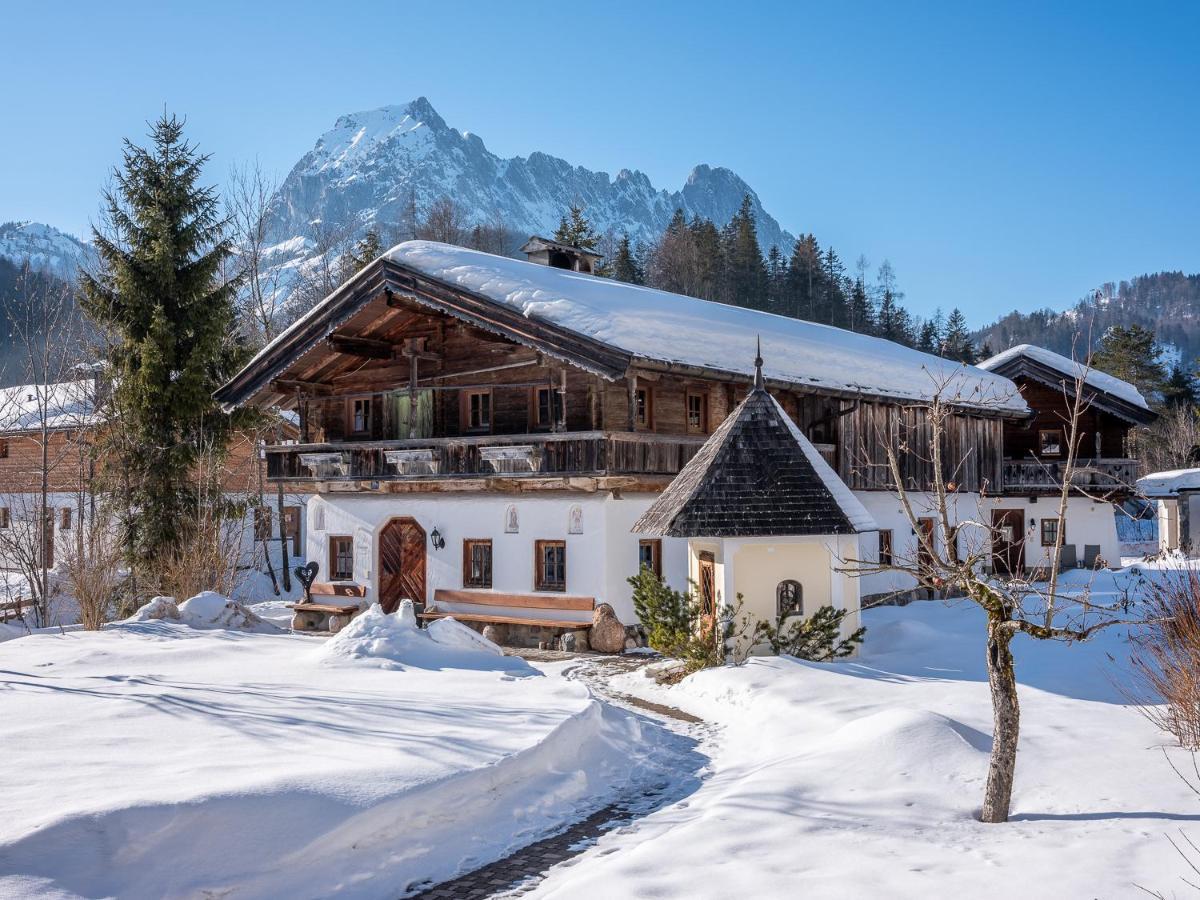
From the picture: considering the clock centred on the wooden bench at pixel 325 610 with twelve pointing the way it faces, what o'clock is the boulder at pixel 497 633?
The boulder is roughly at 9 o'clock from the wooden bench.

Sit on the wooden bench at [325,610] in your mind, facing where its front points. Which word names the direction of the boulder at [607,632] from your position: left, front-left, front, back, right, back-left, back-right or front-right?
left

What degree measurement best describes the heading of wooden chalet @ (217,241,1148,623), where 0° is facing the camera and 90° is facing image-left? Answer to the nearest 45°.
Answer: approximately 45°

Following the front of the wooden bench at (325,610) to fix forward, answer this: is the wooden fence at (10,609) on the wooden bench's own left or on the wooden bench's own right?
on the wooden bench's own right

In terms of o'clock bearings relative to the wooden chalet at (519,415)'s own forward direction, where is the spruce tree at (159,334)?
The spruce tree is roughly at 2 o'clock from the wooden chalet.

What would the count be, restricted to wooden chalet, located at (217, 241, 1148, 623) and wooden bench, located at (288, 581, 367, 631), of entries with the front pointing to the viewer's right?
0

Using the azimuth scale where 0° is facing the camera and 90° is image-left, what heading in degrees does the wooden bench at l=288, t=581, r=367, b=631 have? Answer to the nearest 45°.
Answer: approximately 45°
